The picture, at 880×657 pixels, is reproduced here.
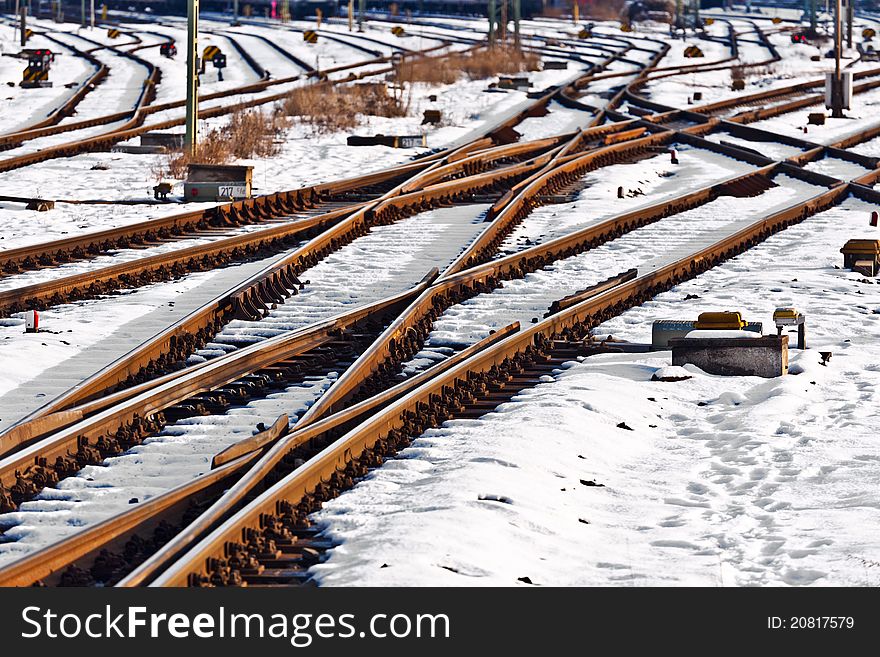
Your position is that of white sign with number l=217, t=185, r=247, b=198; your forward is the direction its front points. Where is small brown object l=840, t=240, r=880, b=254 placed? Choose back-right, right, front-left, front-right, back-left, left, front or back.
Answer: front-left

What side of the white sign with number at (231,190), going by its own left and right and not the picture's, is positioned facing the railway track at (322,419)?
front

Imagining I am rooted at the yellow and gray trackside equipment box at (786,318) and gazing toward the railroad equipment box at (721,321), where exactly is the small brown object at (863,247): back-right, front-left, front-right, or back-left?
back-right

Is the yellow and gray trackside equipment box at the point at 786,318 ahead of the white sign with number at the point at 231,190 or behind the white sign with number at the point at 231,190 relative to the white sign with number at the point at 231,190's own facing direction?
ahead

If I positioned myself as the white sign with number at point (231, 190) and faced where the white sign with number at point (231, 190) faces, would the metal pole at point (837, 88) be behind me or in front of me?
behind

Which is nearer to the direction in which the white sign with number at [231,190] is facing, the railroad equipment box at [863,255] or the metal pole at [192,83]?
the railroad equipment box

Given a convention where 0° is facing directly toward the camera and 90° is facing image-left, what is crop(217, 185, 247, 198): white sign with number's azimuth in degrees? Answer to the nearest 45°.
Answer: approximately 0°

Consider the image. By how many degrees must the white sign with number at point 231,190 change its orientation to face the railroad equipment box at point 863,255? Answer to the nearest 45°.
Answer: approximately 45° to its left

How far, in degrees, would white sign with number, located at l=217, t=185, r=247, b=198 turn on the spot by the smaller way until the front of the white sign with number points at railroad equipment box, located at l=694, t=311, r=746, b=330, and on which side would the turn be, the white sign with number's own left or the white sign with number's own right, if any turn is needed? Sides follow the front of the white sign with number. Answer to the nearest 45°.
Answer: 0° — it already faces it

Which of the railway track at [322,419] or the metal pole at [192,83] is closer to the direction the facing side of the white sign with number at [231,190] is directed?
the railway track

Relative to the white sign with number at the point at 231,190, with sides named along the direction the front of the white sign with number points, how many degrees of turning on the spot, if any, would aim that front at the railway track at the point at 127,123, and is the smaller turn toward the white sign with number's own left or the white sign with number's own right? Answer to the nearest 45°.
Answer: approximately 180°
